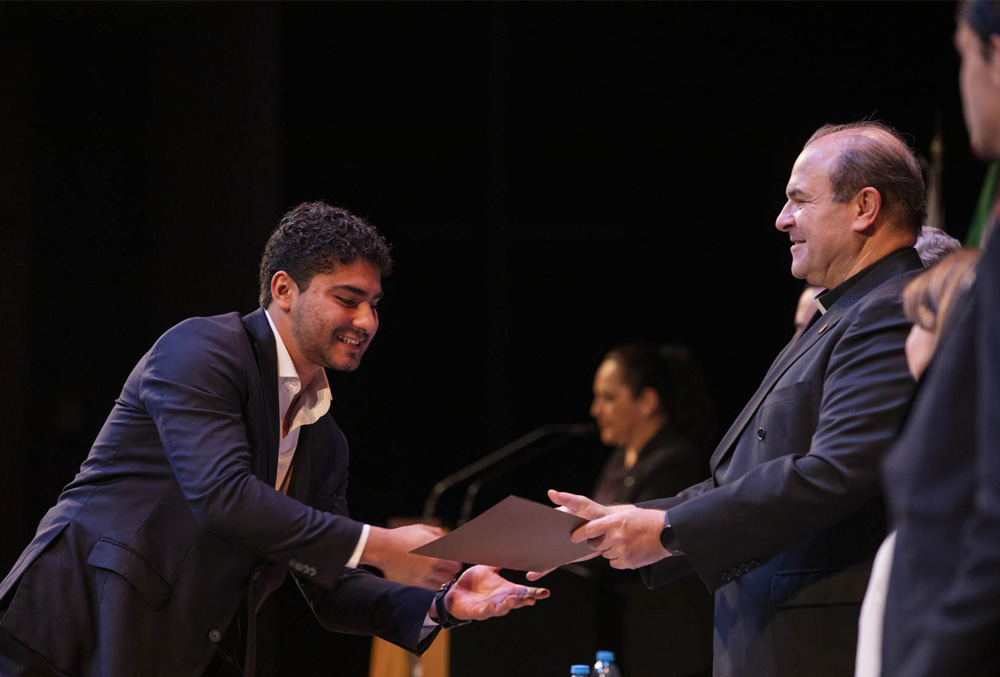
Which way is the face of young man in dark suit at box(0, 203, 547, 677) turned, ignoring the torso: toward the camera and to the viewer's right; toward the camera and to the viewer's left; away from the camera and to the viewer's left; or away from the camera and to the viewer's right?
toward the camera and to the viewer's right

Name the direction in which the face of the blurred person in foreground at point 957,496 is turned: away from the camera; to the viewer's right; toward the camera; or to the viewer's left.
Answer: to the viewer's left

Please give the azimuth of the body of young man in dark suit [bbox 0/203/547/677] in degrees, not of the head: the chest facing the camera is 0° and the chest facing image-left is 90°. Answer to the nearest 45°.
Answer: approximately 315°

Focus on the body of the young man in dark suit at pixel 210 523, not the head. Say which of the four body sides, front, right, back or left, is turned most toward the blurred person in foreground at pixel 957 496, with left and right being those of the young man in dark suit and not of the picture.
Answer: front
